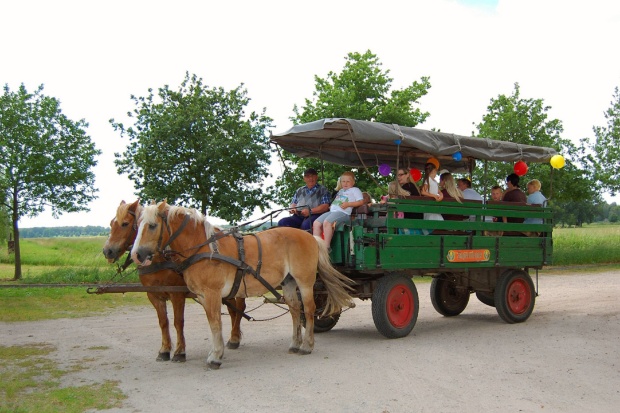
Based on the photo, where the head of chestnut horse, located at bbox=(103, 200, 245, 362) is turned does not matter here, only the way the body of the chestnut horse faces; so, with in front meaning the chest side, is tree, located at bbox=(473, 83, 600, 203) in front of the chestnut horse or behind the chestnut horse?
behind

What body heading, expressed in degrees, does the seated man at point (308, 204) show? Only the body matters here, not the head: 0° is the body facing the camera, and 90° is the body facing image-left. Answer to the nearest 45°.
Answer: approximately 45°

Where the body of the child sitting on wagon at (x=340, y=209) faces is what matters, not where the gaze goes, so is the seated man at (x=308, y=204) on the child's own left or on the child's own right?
on the child's own right

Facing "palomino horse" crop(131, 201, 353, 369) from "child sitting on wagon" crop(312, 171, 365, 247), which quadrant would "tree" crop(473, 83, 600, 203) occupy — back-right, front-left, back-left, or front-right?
back-right

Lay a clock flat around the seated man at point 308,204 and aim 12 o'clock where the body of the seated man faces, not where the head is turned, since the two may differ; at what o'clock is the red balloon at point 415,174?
The red balloon is roughly at 6 o'clock from the seated man.

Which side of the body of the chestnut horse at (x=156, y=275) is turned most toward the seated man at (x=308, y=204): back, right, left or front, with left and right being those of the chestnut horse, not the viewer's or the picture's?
back

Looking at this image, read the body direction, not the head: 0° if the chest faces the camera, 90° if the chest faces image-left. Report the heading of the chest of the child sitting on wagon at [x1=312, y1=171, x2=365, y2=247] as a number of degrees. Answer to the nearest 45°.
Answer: approximately 45°

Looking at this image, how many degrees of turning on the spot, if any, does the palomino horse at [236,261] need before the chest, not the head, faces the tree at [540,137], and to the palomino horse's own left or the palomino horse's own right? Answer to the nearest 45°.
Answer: approximately 180°

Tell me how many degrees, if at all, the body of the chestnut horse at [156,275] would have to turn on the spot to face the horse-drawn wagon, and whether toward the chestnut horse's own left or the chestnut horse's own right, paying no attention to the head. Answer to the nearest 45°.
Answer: approximately 135° to the chestnut horse's own left
